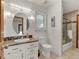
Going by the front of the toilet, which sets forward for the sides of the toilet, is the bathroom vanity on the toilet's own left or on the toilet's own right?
on the toilet's own right

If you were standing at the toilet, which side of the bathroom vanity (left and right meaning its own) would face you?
left

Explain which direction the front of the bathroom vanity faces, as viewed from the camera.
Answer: facing the viewer and to the right of the viewer

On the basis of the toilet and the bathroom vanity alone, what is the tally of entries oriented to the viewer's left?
0
